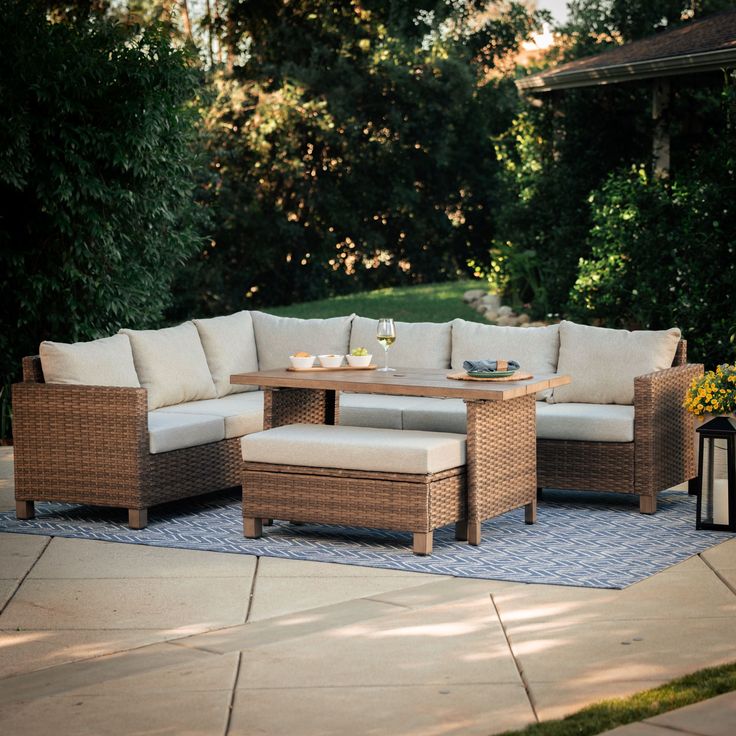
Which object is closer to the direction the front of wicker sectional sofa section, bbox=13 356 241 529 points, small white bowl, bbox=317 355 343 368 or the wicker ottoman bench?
the wicker ottoman bench

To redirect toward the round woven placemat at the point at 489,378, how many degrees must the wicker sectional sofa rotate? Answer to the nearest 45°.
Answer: approximately 90° to its left

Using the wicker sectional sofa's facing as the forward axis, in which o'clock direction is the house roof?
The house roof is roughly at 7 o'clock from the wicker sectional sofa.

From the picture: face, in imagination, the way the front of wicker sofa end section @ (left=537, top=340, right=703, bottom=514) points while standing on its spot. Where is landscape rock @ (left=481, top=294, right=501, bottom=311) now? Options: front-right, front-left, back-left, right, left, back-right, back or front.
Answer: back-right

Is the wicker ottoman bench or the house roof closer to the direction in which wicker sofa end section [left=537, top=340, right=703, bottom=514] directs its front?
the wicker ottoman bench

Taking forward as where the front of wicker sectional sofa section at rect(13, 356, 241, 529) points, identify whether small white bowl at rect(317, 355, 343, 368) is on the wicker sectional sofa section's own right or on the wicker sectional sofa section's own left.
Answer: on the wicker sectional sofa section's own left

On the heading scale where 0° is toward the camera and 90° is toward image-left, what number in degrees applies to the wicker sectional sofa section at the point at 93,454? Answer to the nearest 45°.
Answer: approximately 315°

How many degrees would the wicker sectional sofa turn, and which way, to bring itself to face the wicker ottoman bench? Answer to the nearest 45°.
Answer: approximately 45° to its left

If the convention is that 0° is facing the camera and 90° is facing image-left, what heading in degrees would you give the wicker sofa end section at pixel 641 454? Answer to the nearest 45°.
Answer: approximately 45°

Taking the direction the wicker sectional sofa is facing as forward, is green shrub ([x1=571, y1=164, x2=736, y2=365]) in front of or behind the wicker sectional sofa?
behind

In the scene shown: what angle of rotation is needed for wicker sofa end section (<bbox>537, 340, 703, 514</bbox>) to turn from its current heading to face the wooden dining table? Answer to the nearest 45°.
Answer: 0° — it already faces it
